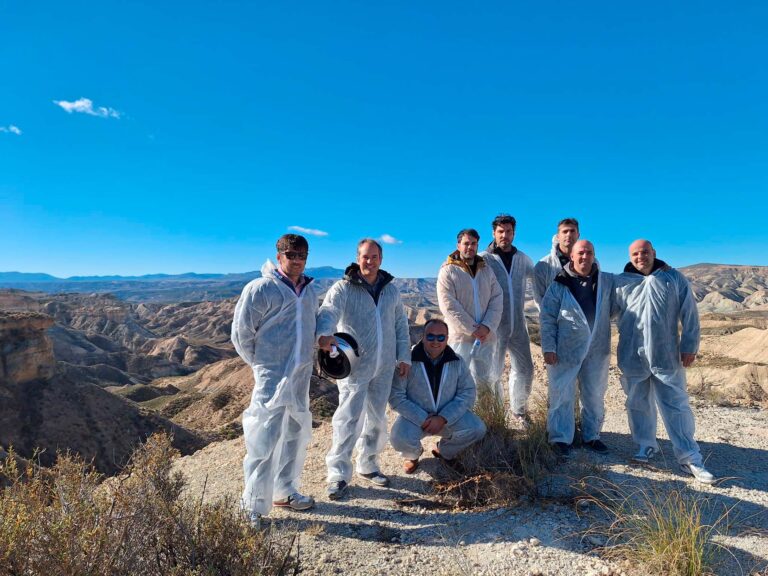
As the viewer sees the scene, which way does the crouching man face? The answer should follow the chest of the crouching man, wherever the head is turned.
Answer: toward the camera

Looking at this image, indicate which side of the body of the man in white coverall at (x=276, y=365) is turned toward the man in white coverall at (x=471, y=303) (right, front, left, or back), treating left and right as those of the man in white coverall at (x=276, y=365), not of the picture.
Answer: left

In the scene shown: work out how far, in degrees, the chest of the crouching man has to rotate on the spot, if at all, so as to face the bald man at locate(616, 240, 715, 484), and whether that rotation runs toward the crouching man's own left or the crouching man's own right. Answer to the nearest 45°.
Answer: approximately 90° to the crouching man's own left

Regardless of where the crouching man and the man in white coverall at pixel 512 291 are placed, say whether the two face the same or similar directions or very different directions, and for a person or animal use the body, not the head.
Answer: same or similar directions

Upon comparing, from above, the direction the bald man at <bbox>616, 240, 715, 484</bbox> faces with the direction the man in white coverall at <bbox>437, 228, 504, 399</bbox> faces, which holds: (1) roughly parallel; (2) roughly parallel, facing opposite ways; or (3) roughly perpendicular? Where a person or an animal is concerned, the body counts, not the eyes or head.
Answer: roughly parallel

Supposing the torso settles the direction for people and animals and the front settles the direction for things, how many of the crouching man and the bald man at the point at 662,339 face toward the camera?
2

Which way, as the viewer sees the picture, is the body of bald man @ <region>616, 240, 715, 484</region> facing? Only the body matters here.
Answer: toward the camera

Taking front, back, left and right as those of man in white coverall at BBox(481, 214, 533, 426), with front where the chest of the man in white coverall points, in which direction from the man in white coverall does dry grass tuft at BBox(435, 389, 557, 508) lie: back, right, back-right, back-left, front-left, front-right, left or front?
front

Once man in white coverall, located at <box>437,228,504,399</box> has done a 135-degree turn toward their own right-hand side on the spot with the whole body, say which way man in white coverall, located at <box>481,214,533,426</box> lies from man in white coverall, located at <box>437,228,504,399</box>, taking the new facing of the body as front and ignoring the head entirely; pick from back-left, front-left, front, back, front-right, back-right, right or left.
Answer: right
